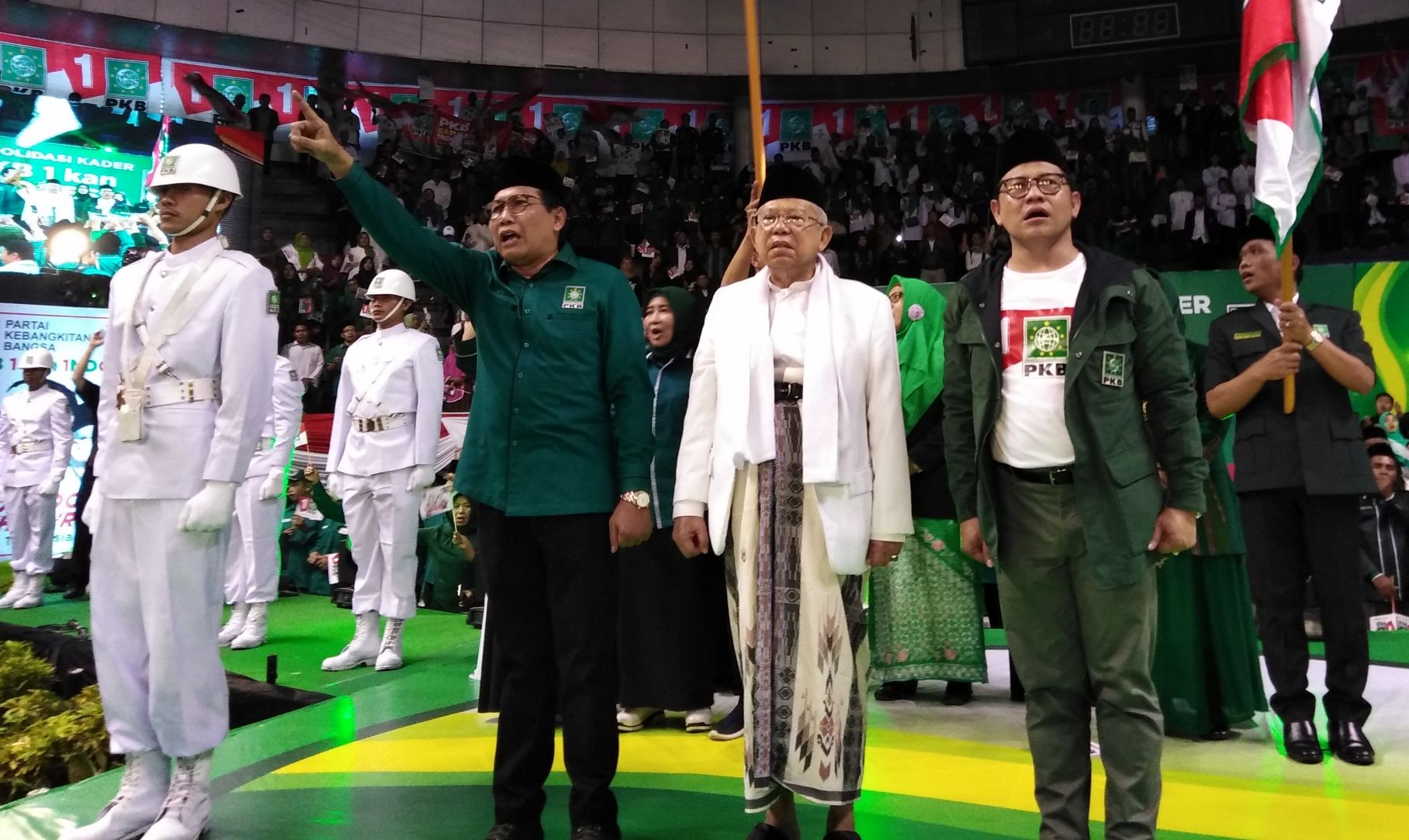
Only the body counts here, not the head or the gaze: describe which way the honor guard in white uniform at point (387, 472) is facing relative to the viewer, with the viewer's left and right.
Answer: facing the viewer and to the left of the viewer

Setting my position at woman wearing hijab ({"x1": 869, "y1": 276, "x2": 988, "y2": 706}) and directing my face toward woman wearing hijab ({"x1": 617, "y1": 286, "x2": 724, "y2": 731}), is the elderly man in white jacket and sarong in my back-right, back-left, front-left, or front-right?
front-left

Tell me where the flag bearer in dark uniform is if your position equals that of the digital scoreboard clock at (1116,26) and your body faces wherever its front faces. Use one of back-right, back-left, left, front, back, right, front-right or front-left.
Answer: front

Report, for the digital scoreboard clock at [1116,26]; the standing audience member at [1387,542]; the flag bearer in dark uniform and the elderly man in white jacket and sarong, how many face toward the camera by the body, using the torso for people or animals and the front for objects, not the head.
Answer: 4

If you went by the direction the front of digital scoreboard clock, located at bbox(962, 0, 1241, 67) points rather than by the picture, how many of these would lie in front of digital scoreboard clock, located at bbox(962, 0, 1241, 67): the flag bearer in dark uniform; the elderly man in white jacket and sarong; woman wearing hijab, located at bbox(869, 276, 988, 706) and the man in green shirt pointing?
4

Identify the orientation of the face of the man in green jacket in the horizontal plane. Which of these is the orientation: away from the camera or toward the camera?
toward the camera

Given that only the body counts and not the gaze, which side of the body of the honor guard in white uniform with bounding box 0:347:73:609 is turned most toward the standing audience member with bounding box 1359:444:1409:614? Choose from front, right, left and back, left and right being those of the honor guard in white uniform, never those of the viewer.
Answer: left

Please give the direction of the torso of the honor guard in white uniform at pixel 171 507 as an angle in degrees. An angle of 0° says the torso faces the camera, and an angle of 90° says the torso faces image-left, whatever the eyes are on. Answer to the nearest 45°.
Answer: approximately 45°

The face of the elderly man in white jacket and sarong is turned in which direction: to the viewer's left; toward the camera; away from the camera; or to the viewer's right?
toward the camera

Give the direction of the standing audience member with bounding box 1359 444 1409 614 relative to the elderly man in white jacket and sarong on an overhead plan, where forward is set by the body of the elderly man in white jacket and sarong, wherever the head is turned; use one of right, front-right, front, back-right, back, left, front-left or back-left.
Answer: back-left

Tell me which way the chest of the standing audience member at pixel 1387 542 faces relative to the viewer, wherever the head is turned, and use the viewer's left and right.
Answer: facing the viewer

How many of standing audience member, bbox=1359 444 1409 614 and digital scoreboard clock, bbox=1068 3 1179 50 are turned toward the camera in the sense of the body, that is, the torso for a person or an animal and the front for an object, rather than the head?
2

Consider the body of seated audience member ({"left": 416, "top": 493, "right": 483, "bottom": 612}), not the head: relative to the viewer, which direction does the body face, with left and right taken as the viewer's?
facing the viewer and to the right of the viewer

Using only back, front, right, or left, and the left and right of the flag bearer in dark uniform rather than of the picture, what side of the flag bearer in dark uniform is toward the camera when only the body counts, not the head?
front

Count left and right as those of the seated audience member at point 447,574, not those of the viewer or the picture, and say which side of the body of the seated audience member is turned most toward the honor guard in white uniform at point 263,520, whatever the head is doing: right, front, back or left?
right

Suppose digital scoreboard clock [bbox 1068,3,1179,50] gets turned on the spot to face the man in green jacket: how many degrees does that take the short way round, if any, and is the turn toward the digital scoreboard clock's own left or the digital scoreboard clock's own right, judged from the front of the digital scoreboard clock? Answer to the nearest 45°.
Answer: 0° — it already faces them

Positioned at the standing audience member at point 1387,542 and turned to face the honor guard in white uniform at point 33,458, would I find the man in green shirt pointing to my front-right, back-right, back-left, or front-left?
front-left
